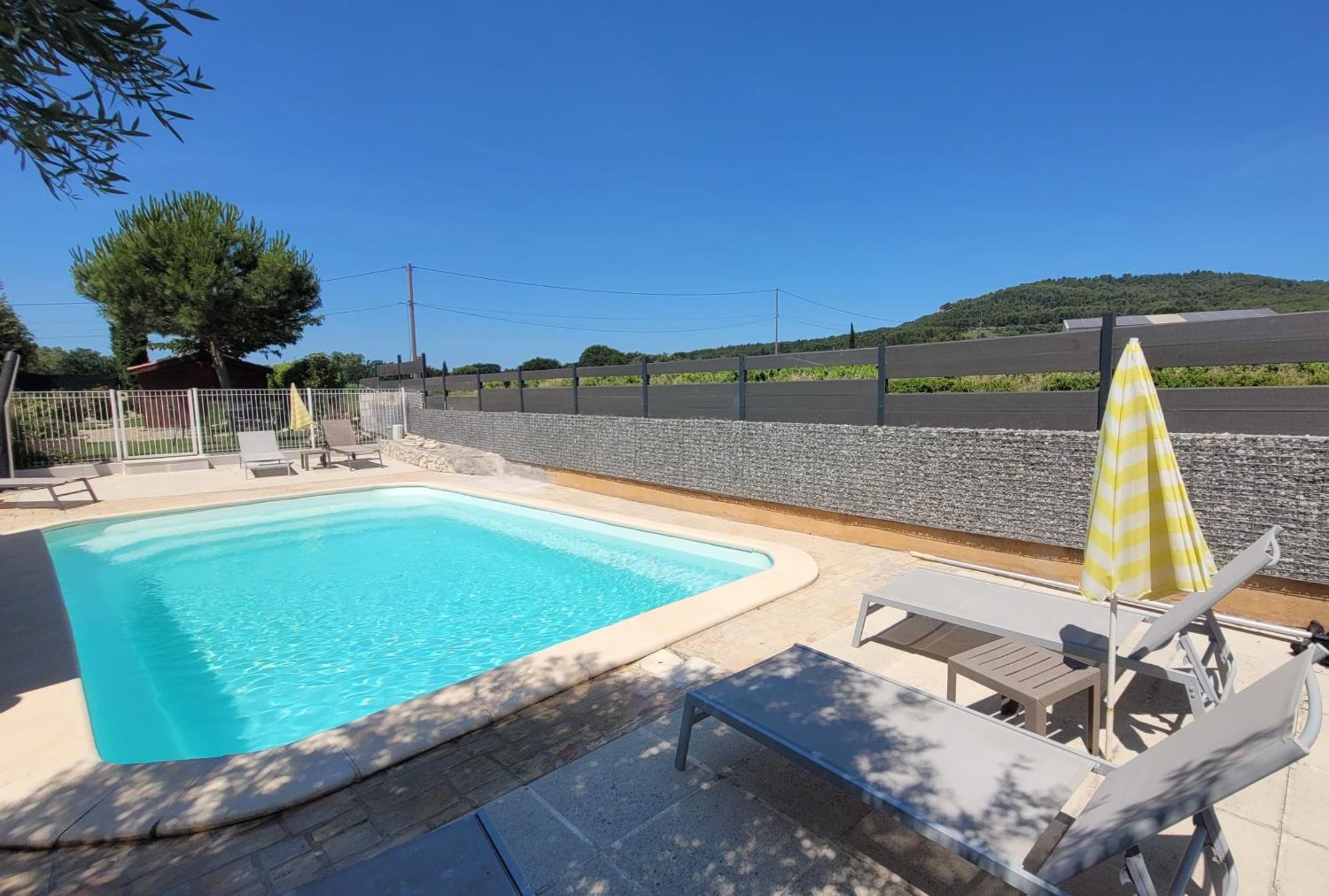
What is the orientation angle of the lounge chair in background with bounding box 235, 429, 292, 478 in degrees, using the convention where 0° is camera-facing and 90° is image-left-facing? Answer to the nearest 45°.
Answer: approximately 315°

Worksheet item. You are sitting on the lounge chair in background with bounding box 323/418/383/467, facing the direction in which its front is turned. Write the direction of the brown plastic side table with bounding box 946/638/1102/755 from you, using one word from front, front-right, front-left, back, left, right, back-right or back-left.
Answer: front-right

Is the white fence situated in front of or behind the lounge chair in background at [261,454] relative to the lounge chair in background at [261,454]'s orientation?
behind

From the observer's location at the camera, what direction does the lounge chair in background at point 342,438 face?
facing the viewer and to the right of the viewer

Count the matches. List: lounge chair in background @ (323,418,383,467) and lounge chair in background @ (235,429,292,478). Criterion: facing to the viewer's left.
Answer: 0

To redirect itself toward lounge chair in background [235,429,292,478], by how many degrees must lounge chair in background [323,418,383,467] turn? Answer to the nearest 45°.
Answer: approximately 90° to its right

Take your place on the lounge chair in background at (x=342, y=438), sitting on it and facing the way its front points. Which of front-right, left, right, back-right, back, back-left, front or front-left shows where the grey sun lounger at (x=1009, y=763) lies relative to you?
front-right

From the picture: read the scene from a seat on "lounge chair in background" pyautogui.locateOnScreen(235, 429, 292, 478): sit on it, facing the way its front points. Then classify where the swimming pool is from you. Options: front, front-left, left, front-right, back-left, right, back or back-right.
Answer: front-right

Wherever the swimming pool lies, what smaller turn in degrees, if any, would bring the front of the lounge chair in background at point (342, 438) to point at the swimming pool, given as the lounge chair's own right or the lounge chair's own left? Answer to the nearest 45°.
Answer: approximately 45° to the lounge chair's own right

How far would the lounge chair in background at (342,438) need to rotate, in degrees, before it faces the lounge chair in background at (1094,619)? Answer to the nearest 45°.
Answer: approximately 45° to its right
